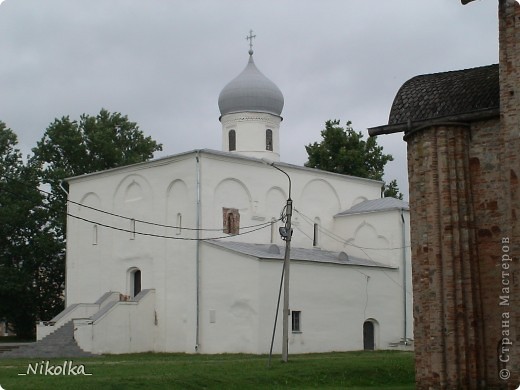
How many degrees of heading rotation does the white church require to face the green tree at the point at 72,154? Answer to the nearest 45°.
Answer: approximately 90° to its right

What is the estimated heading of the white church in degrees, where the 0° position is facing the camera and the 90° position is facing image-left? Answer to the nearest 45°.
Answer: approximately 45°

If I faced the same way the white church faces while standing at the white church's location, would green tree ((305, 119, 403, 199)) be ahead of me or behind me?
behind

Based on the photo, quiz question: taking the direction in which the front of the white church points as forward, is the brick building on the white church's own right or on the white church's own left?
on the white church's own left
